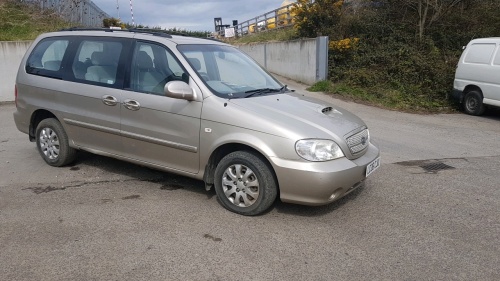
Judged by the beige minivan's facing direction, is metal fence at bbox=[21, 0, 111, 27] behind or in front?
behind

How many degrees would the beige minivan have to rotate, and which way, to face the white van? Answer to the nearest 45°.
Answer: approximately 90° to its left

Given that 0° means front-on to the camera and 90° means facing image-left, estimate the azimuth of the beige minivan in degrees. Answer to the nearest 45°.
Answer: approximately 315°

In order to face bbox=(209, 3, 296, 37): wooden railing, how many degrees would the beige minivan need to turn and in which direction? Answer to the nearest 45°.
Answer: approximately 135° to its left

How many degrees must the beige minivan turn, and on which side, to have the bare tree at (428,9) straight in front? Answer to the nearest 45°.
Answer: approximately 90° to its left
